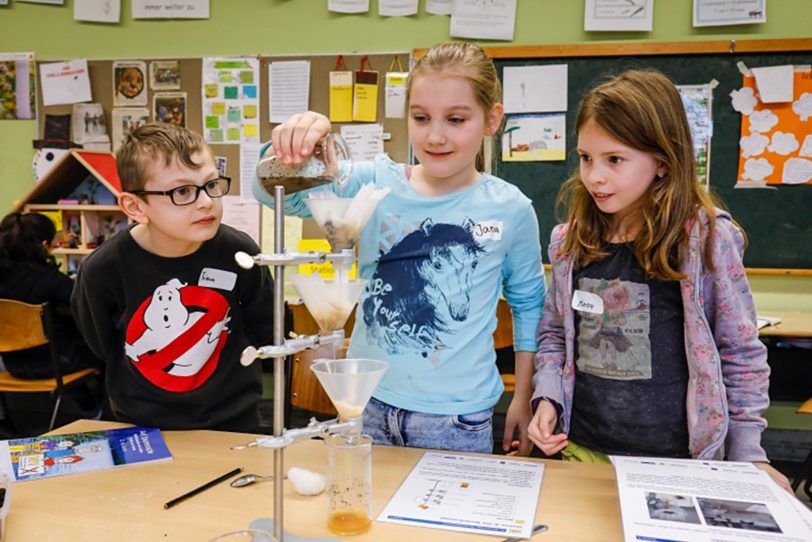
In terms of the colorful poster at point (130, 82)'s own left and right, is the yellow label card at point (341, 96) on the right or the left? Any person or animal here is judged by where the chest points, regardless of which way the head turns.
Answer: on its left

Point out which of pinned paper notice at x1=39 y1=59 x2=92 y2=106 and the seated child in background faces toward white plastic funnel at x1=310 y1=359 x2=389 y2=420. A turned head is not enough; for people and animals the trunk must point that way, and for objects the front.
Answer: the pinned paper notice

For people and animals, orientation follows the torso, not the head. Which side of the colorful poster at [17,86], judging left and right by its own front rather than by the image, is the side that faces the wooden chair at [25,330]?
front

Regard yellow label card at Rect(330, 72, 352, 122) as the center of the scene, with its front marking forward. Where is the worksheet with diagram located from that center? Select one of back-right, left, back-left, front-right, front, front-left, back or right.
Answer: front

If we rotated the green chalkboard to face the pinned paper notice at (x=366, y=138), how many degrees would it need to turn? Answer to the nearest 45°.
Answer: approximately 90° to its right

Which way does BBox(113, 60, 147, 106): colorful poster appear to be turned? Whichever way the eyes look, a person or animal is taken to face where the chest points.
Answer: toward the camera

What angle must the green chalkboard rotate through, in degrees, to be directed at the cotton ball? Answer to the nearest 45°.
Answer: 0° — it already faces it

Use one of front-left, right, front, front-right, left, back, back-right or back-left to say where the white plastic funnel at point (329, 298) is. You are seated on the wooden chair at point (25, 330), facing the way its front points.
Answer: back-right

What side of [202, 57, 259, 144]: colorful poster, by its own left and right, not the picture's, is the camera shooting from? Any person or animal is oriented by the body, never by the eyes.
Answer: front

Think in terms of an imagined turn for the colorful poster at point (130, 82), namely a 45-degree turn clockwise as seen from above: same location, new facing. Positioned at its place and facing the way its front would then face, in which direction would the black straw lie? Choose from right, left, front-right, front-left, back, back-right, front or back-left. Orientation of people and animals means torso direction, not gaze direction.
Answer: front-left

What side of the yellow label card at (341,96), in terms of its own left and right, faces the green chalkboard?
left

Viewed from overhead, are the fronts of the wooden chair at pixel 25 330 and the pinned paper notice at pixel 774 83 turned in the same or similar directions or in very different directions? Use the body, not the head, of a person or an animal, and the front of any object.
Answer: very different directions

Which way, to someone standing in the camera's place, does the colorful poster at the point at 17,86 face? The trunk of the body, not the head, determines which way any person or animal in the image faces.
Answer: facing the viewer

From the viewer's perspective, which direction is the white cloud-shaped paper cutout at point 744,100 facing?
toward the camera

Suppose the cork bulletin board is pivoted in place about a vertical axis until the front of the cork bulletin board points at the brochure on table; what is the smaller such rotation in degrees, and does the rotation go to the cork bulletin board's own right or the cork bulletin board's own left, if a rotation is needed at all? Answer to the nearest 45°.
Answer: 0° — it already faces it

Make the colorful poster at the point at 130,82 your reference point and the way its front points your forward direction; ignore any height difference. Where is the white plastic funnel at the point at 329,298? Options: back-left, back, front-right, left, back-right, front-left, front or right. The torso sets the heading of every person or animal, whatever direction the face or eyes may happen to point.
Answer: front

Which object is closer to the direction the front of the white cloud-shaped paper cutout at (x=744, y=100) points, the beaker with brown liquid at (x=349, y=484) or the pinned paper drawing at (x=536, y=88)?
the beaker with brown liquid
